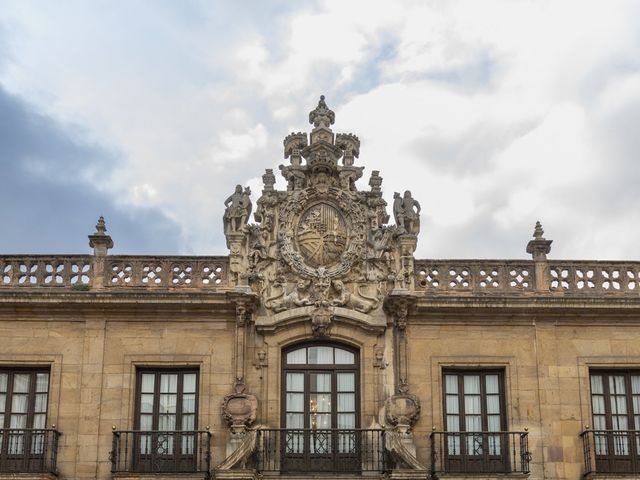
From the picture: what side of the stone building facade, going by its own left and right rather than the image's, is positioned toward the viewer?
front
